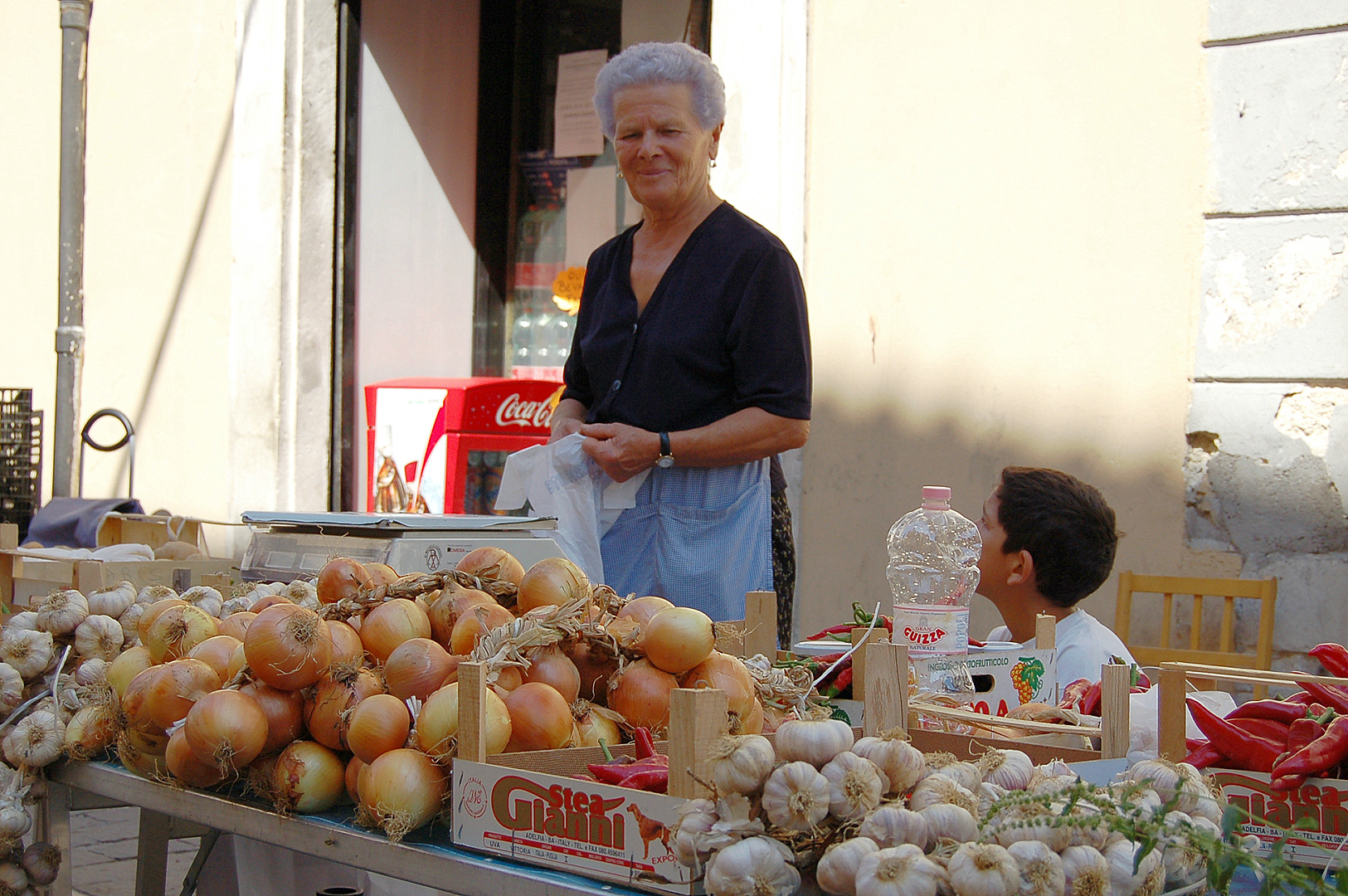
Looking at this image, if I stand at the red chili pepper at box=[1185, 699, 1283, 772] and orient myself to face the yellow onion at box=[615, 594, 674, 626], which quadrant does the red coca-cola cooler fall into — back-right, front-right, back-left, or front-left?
front-right

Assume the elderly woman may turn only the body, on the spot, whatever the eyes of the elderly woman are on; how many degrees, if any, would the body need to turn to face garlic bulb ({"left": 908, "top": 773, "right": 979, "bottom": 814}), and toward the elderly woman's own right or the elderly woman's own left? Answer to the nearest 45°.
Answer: approximately 45° to the elderly woman's own left

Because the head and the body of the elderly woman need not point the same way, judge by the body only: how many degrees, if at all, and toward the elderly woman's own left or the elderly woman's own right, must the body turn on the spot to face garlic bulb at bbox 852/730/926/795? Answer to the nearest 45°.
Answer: approximately 45° to the elderly woman's own left

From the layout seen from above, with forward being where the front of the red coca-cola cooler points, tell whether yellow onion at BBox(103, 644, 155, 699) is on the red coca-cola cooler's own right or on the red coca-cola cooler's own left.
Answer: on the red coca-cola cooler's own right

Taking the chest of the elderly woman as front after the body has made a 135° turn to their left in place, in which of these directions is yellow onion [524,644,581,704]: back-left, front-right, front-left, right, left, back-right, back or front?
right

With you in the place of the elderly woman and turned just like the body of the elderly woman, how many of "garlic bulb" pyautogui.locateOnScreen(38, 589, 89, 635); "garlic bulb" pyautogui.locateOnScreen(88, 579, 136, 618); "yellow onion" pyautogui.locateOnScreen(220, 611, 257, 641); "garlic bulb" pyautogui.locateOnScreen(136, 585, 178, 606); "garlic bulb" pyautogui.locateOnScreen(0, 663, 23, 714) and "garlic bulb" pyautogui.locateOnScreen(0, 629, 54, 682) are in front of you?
6

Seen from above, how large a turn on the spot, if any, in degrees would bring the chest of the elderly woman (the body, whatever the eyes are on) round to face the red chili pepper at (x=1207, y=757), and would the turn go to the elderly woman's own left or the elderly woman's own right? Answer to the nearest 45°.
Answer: approximately 90° to the elderly woman's own left

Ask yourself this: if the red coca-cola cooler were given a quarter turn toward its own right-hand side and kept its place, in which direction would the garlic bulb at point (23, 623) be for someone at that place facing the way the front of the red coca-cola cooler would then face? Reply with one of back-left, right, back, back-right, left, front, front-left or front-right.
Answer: front-left

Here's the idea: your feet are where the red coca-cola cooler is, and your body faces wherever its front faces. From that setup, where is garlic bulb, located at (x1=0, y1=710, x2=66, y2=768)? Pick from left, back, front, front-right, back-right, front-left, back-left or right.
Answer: front-right

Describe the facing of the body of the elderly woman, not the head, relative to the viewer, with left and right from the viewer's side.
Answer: facing the viewer and to the left of the viewer

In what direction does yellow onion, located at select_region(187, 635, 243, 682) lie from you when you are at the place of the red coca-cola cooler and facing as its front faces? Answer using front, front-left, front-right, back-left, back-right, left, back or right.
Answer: front-right

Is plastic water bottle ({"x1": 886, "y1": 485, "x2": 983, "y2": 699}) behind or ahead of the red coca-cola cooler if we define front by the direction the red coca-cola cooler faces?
ahead

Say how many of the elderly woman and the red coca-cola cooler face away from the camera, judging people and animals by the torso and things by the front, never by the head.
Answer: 0

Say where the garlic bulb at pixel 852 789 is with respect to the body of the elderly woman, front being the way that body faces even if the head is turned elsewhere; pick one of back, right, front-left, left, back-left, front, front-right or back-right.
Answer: front-left

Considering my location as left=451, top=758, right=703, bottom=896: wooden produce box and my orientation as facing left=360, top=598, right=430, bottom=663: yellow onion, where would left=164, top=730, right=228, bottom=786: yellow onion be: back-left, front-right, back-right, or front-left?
front-left

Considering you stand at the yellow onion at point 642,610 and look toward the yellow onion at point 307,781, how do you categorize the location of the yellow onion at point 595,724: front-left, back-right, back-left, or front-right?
front-left

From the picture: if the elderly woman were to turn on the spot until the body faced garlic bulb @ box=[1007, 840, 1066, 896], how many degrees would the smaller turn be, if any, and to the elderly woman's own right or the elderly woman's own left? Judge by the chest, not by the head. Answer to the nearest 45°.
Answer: approximately 45° to the elderly woman's own left
